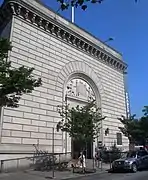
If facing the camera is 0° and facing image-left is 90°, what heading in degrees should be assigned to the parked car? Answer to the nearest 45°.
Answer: approximately 45°

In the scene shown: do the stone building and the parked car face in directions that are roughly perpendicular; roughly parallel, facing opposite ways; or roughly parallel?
roughly perpendicular

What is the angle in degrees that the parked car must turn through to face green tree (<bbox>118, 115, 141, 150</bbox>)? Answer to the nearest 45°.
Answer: approximately 135° to its right

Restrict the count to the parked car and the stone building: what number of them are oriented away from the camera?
0

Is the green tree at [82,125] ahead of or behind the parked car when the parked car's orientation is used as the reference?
ahead

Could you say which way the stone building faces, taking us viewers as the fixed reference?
facing the viewer and to the right of the viewer

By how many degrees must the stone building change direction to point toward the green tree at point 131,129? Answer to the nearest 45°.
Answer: approximately 90° to its left
